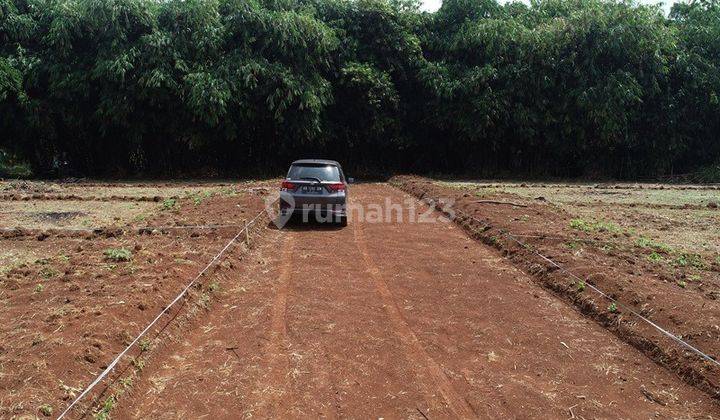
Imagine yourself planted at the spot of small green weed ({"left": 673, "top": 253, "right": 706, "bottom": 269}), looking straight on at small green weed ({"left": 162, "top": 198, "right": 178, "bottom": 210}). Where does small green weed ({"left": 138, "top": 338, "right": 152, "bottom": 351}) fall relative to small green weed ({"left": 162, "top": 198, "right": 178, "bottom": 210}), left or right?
left

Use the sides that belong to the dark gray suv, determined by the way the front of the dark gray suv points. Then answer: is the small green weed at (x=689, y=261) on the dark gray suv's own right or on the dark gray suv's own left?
on the dark gray suv's own right

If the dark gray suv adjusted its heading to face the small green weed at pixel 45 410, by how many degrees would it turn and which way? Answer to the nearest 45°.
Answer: approximately 180°

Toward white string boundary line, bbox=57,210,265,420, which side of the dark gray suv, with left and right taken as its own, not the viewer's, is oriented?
back

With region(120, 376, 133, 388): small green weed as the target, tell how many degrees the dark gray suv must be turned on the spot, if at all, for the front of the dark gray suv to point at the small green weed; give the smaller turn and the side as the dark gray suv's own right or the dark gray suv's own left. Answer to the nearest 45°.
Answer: approximately 180°

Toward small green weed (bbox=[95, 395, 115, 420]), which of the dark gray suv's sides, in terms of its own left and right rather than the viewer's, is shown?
back

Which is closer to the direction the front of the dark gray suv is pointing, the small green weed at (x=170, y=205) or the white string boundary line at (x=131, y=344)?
the small green weed

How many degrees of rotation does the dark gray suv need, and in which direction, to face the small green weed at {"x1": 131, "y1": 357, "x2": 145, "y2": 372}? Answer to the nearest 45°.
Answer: approximately 180°

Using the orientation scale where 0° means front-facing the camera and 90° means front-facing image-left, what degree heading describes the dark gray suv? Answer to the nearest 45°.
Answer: approximately 180°

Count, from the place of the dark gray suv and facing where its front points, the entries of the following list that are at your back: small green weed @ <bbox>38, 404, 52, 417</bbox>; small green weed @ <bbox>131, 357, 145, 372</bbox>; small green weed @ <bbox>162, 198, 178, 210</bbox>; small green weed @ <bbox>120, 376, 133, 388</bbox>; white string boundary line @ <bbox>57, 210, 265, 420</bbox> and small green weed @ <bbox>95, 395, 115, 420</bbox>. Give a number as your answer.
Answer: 5
